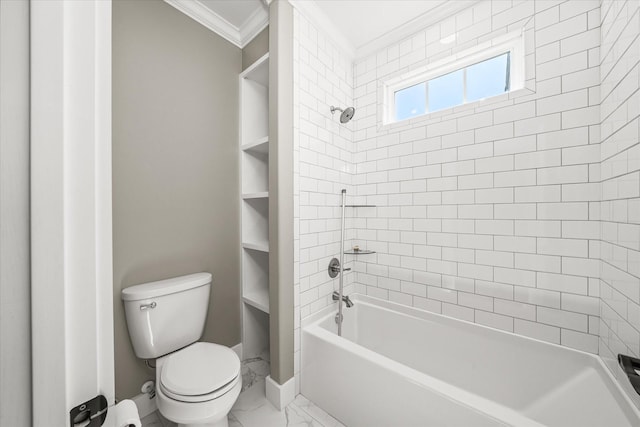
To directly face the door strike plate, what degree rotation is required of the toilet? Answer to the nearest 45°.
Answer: approximately 45° to its right

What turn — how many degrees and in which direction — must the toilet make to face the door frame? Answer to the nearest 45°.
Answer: approximately 45° to its right

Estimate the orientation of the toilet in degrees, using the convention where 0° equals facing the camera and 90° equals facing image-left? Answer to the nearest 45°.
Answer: approximately 315°

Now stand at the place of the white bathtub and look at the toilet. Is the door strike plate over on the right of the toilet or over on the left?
left
